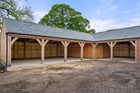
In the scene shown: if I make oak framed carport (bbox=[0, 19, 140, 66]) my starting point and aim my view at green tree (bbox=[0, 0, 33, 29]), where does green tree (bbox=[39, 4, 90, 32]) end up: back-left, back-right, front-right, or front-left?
front-right

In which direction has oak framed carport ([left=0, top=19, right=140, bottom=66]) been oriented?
toward the camera

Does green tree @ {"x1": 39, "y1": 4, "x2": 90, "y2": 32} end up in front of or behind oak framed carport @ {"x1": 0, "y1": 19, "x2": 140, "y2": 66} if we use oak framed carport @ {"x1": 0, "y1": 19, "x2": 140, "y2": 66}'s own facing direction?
behind

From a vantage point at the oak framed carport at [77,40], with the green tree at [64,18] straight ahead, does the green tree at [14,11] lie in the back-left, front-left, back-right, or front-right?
front-left

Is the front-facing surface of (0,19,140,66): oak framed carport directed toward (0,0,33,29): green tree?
no
